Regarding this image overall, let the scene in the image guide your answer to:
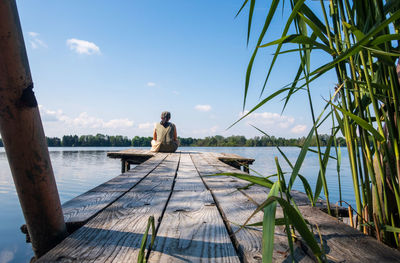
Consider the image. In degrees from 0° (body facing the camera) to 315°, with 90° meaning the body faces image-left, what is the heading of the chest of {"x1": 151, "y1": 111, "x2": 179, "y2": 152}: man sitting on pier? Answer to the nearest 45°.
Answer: approximately 180°

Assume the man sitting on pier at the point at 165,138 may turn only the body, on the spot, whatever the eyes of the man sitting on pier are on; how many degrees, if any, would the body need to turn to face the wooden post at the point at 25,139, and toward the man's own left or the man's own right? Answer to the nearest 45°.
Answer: approximately 180°

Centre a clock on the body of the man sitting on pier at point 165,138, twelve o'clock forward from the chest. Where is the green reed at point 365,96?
The green reed is roughly at 6 o'clock from the man sitting on pier.
